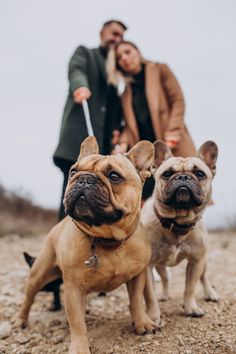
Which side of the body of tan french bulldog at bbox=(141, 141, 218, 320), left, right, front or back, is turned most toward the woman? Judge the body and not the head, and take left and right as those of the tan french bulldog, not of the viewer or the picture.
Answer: back

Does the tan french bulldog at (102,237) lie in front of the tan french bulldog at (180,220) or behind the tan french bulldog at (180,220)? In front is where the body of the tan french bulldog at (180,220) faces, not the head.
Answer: in front

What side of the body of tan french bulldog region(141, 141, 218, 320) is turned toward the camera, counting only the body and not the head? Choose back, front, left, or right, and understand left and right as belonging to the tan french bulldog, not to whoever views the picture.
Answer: front

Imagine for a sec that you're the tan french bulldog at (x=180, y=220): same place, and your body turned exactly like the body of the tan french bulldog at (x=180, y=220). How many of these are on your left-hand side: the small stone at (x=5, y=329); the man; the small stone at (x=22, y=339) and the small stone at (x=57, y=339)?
0

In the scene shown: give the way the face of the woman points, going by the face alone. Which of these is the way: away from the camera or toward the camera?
toward the camera

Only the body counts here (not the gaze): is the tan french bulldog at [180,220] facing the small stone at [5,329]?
no

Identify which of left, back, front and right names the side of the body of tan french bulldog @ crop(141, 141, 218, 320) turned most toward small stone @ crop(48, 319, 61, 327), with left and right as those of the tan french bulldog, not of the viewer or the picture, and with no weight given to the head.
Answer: right

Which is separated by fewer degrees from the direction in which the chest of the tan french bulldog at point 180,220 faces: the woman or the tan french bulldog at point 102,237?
the tan french bulldog

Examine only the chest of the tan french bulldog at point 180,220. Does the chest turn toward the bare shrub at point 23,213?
no

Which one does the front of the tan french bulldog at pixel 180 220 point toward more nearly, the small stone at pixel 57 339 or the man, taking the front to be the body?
the small stone

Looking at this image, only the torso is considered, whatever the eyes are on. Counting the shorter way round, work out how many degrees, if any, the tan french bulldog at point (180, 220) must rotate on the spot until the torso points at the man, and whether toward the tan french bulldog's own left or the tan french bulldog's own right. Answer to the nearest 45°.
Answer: approximately 135° to the tan french bulldog's own right

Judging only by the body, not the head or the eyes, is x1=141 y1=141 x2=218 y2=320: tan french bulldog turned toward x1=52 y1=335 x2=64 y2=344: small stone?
no

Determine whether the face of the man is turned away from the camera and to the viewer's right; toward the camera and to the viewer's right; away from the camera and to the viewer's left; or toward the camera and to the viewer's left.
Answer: toward the camera and to the viewer's right

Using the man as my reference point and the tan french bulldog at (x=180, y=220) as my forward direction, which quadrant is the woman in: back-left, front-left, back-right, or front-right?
front-left

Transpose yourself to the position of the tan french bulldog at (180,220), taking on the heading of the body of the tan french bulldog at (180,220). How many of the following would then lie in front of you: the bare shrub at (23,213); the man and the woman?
0
